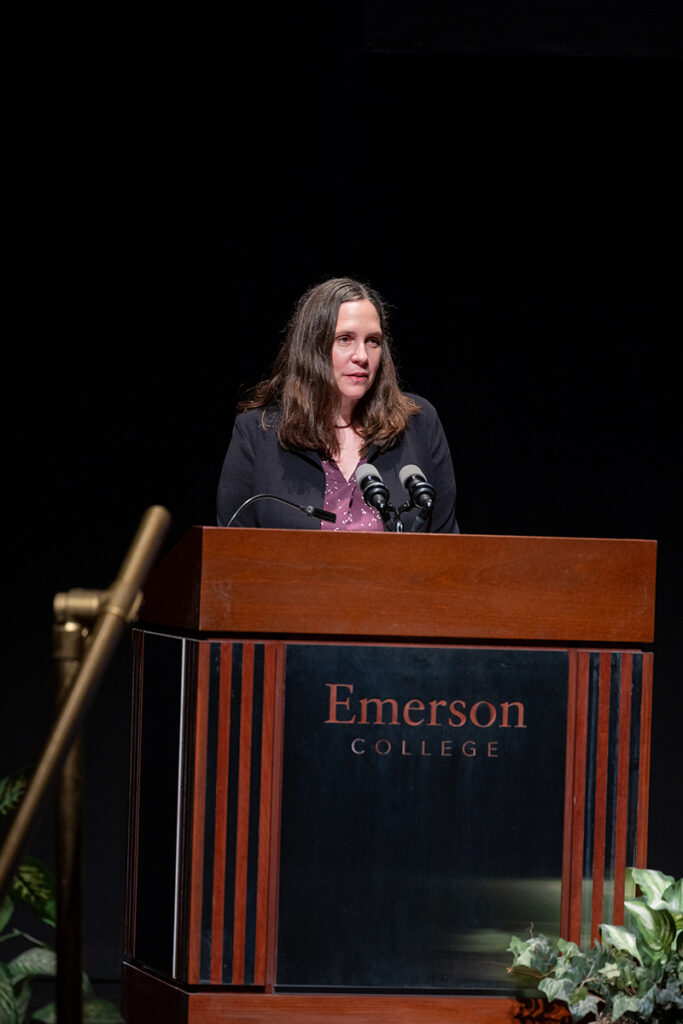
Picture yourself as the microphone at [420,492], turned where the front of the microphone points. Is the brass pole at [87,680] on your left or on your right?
on your left

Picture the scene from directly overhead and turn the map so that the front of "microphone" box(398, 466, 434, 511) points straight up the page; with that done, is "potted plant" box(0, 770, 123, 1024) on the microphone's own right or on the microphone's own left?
on the microphone's own left

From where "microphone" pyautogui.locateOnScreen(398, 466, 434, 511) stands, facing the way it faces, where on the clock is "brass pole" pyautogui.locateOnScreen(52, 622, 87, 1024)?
The brass pole is roughly at 8 o'clock from the microphone.

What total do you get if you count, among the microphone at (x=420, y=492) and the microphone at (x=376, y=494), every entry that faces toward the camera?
0

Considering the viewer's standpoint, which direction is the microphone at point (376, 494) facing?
facing away from the viewer and to the left of the viewer

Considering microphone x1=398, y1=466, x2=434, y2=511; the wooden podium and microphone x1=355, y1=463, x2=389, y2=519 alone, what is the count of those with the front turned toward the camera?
1

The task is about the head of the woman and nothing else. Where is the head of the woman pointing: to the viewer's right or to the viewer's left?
to the viewer's right

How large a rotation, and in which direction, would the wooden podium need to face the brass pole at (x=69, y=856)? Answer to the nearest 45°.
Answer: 0° — it already faces it

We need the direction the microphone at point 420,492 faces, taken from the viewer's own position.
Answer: facing away from the viewer and to the left of the viewer
